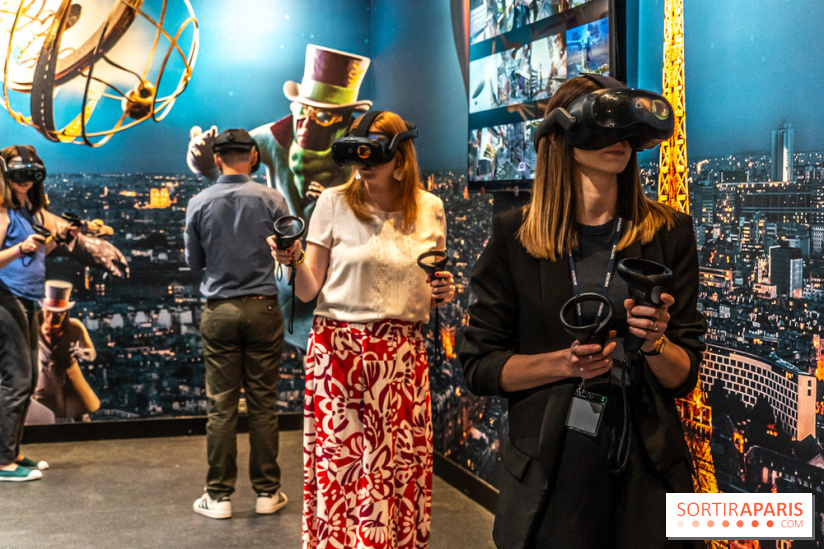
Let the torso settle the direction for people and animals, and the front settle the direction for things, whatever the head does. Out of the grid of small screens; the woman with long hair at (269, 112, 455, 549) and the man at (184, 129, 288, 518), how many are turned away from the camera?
1

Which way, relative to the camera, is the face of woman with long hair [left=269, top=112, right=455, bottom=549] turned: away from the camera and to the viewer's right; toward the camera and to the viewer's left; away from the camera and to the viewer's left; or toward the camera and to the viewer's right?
toward the camera and to the viewer's left

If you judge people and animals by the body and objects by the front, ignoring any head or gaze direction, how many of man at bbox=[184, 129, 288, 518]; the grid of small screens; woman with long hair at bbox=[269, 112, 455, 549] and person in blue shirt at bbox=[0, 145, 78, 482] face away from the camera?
1

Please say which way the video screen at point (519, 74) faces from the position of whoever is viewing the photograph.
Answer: facing the viewer and to the left of the viewer

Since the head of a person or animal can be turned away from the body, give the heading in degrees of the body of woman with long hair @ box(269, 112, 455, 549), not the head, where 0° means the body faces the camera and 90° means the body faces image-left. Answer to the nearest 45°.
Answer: approximately 0°

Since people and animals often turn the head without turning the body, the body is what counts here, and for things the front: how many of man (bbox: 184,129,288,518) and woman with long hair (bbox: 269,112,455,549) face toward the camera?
1

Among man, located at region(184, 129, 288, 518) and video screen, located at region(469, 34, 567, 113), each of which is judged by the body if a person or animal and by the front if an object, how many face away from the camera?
1

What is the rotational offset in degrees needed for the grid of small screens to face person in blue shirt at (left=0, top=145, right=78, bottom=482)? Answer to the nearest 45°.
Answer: approximately 45° to its right

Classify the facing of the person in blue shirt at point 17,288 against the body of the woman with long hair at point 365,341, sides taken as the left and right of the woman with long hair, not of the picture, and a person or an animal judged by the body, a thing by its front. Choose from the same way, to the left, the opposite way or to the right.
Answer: to the left

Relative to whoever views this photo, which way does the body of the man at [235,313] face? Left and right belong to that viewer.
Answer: facing away from the viewer

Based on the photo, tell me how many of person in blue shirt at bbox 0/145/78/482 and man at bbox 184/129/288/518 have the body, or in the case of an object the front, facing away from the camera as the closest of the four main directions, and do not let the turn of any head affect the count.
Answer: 1
